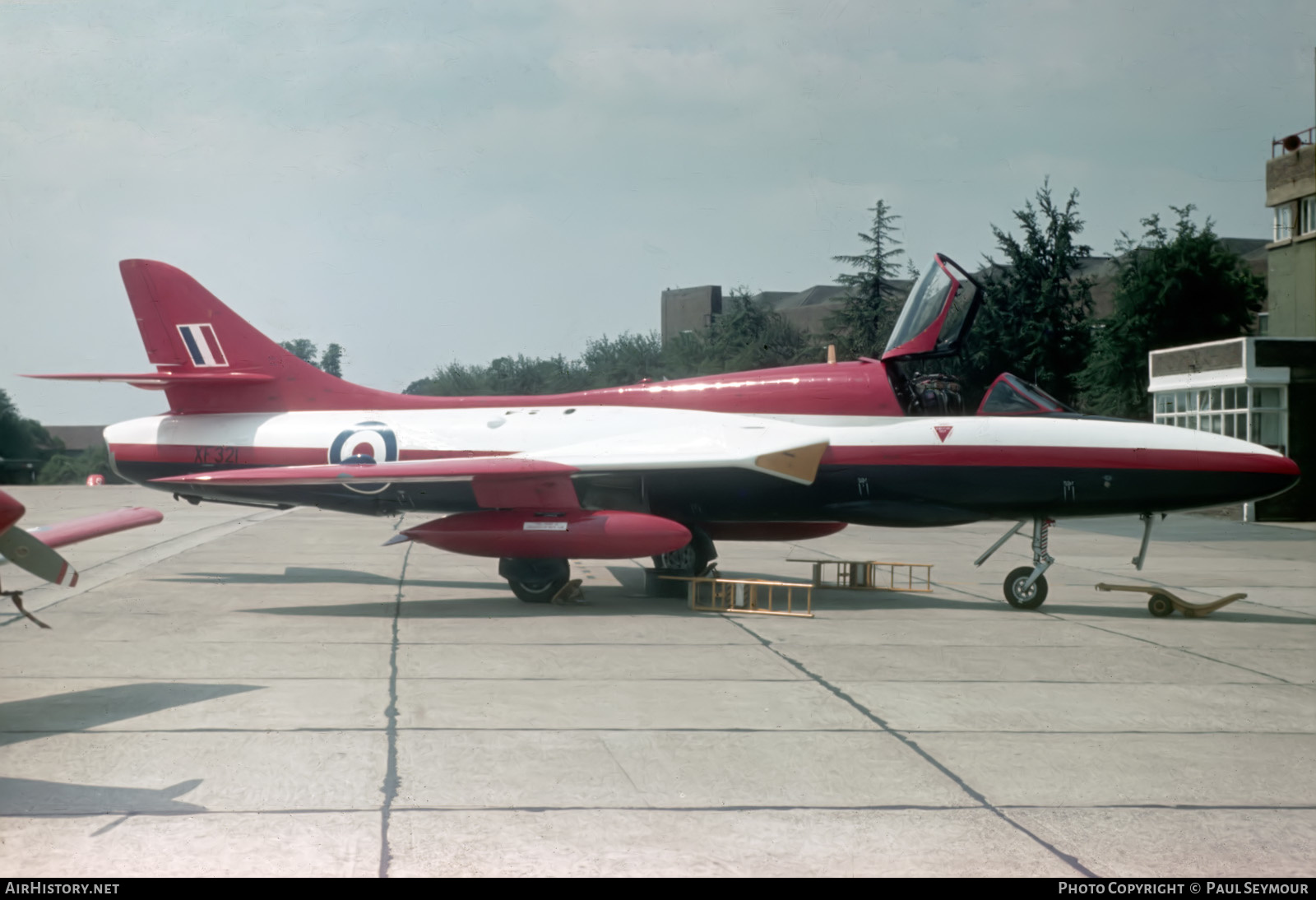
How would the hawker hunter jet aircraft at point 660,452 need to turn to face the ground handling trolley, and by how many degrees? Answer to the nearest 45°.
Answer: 0° — it already faces it

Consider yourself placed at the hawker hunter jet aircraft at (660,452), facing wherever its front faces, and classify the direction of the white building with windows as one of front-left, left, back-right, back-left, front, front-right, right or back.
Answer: front-left

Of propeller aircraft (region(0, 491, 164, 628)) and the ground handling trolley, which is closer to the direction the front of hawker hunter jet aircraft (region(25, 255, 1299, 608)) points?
the ground handling trolley

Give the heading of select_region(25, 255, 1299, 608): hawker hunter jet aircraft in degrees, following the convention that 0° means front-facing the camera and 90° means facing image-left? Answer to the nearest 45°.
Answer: approximately 270°

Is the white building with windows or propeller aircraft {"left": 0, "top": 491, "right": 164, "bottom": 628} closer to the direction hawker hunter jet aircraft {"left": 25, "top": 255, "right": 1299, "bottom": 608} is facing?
the white building with windows

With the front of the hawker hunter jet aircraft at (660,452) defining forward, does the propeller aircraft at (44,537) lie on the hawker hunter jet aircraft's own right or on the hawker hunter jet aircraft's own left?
on the hawker hunter jet aircraft's own right

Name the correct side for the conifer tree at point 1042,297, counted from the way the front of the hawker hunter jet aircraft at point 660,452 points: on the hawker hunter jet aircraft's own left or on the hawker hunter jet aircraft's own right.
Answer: on the hawker hunter jet aircraft's own left
